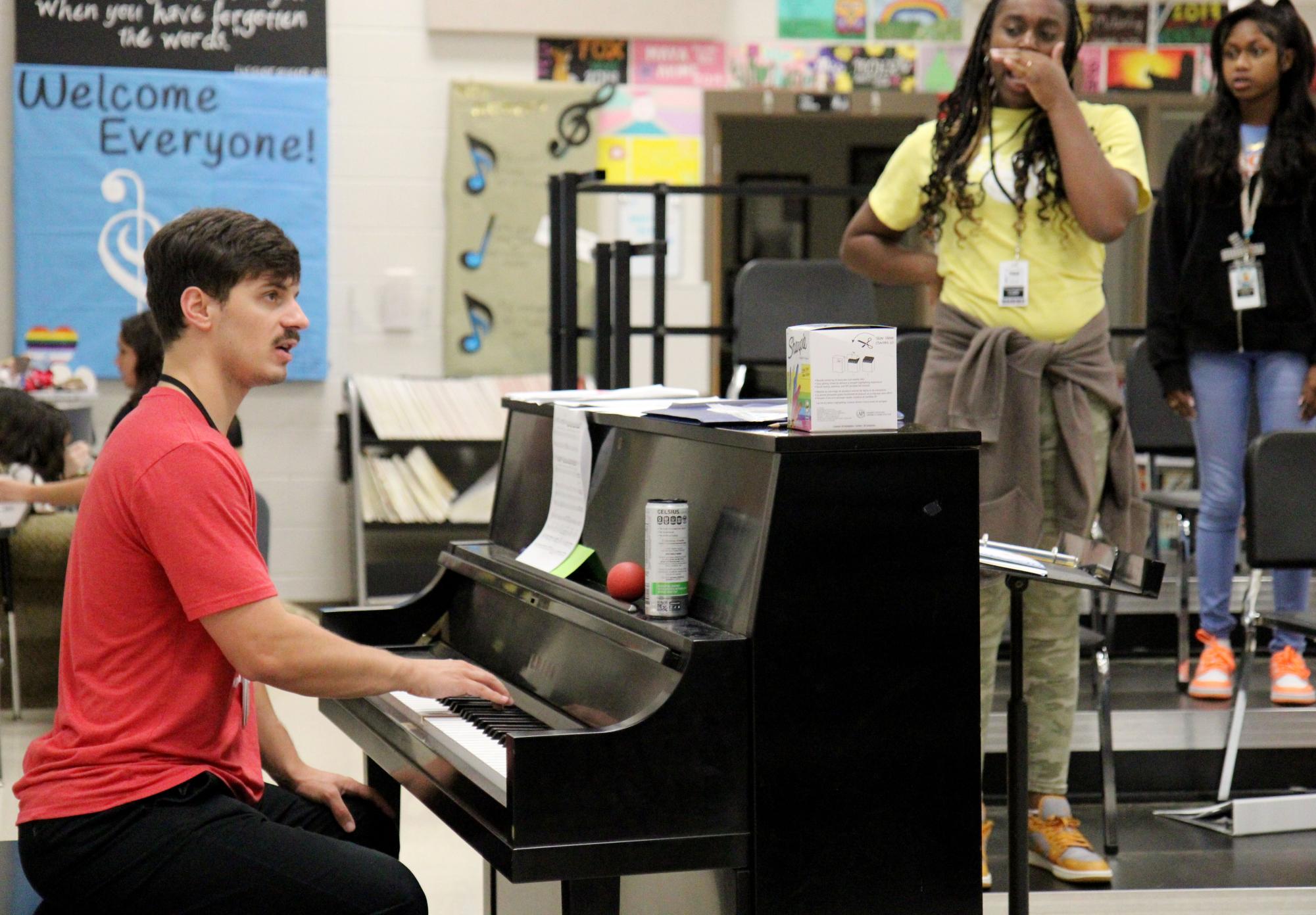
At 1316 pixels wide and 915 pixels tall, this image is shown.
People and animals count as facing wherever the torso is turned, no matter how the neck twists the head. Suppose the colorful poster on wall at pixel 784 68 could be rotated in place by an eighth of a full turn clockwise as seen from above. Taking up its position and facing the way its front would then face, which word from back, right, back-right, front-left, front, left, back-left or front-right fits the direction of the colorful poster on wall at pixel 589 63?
front-right

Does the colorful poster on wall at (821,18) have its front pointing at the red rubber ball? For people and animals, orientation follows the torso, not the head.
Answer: yes

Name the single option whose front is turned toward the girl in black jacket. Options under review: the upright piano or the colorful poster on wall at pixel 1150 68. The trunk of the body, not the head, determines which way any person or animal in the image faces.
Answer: the colorful poster on wall

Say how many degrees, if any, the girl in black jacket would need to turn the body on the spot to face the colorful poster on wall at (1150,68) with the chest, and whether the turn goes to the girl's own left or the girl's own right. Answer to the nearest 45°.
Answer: approximately 180°

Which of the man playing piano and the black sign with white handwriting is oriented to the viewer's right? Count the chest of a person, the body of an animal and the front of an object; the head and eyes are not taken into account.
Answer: the man playing piano

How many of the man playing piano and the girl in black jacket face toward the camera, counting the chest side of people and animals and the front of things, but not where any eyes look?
1

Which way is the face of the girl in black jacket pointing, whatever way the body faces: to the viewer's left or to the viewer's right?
to the viewer's left

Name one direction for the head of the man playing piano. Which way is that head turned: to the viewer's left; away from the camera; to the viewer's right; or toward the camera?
to the viewer's right

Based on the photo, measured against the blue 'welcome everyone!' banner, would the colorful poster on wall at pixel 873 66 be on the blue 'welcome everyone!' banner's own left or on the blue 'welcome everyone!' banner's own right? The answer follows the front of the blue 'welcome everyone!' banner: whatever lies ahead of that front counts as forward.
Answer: on the blue 'welcome everyone!' banner's own left

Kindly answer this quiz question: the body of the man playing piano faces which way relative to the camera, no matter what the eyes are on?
to the viewer's right
